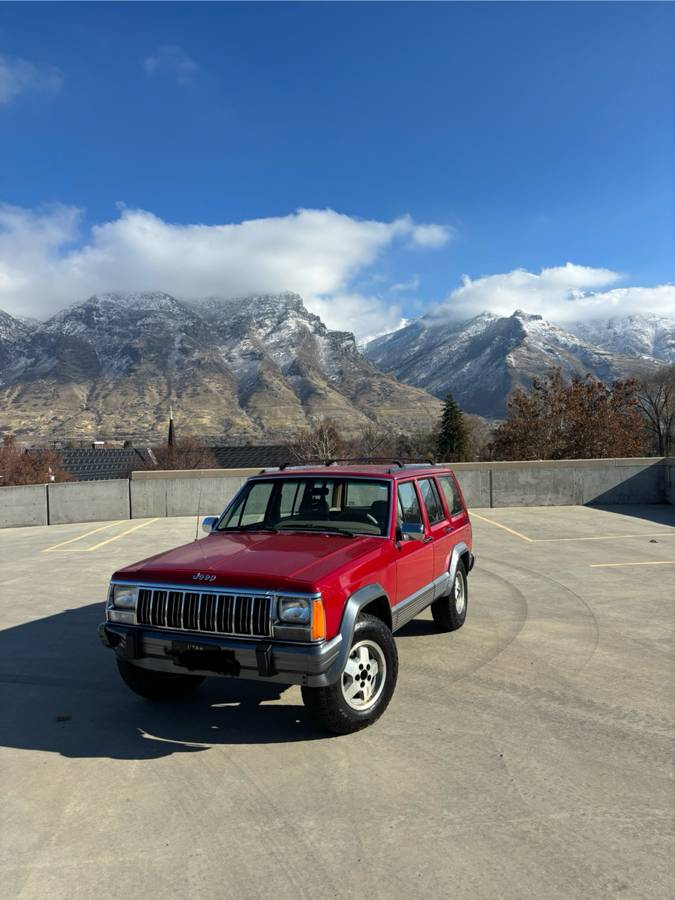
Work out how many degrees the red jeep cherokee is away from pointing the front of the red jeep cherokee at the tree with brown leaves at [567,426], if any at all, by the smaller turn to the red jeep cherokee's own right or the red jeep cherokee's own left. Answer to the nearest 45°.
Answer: approximately 180°

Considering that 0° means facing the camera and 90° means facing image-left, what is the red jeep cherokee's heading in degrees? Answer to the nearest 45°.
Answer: approximately 45°

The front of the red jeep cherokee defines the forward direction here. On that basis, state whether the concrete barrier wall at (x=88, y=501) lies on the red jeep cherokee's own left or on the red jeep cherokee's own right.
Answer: on the red jeep cherokee's own right

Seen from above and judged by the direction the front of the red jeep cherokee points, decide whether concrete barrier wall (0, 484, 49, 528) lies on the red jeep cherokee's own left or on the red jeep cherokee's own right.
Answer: on the red jeep cherokee's own right

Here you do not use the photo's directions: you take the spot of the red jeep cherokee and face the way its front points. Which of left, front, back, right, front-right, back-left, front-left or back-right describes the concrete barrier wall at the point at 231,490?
back-right
